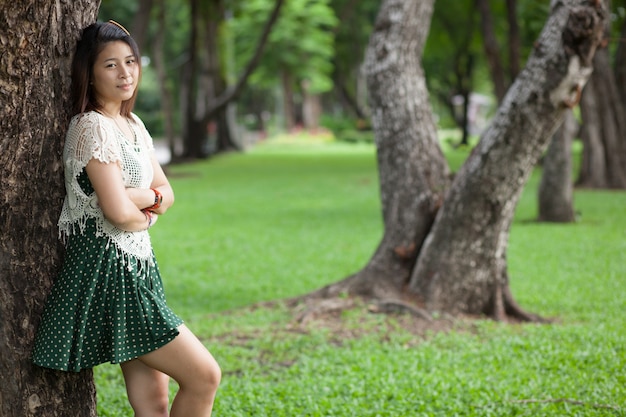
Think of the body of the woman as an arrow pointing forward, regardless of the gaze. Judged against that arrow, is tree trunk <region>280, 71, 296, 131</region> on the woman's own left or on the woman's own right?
on the woman's own left

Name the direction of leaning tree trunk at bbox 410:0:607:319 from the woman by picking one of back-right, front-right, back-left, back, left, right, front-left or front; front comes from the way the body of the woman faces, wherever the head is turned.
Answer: left

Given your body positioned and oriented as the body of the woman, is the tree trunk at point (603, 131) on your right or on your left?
on your left

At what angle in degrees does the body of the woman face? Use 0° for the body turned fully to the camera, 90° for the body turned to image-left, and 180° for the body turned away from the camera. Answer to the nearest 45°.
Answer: approximately 315°

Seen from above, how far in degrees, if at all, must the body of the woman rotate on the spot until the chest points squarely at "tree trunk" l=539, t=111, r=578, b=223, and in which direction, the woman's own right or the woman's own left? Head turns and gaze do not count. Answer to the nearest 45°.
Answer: approximately 90° to the woman's own left

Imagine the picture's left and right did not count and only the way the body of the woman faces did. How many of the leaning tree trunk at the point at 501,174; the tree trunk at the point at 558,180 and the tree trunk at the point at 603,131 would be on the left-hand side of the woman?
3

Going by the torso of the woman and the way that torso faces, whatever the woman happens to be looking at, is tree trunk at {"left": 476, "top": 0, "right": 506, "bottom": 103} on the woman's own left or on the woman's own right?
on the woman's own left

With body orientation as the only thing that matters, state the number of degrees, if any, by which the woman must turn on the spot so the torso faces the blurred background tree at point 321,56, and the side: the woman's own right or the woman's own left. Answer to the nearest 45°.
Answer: approximately 135° to the woman's own left

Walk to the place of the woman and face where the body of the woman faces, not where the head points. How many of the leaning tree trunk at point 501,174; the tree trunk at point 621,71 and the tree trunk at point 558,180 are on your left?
3

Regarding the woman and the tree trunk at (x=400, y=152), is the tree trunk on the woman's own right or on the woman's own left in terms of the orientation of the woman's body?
on the woman's own left
